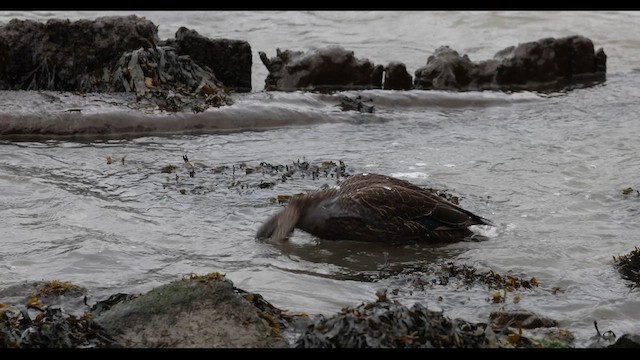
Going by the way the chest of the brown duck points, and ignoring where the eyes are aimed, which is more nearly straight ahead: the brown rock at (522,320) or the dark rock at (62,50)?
the dark rock

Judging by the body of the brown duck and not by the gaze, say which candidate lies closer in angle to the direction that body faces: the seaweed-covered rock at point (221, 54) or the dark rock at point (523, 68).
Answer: the seaweed-covered rock

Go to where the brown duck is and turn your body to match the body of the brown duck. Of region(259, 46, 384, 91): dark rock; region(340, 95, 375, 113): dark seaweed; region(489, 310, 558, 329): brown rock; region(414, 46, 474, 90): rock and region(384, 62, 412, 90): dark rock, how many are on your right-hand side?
4

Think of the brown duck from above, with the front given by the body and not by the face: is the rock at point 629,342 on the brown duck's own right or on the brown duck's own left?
on the brown duck's own left

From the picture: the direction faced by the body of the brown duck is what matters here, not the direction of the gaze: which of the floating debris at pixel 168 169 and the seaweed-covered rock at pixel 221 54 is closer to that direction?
the floating debris

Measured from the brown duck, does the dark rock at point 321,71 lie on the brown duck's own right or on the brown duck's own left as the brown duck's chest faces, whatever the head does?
on the brown duck's own right

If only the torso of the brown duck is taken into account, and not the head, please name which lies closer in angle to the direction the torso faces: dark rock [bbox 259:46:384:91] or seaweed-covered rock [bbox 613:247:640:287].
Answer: the dark rock

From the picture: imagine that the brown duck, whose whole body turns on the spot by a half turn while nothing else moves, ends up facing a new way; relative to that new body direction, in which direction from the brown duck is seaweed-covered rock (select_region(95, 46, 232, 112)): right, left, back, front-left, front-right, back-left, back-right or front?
back-left

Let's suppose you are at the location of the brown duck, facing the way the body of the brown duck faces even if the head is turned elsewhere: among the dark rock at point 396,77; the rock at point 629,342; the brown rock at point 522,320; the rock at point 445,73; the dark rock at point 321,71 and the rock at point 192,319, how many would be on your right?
3

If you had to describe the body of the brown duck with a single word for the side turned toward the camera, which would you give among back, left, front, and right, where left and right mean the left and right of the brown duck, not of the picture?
left

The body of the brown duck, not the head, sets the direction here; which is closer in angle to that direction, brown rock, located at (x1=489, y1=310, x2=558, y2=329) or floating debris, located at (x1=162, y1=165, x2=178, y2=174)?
the floating debris

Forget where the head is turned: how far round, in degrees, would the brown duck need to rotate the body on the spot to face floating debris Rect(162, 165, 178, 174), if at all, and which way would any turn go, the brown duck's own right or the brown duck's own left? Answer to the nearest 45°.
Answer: approximately 45° to the brown duck's own right

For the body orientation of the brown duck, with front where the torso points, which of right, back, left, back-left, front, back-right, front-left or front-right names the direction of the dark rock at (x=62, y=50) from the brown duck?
front-right

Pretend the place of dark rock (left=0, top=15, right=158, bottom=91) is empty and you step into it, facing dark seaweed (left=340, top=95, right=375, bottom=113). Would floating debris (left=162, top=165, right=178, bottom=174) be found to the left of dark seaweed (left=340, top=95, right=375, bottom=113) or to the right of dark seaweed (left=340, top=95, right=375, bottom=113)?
right

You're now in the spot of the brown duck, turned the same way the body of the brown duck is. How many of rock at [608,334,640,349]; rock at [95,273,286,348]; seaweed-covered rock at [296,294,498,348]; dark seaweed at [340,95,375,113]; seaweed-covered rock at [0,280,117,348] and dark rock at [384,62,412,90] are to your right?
2

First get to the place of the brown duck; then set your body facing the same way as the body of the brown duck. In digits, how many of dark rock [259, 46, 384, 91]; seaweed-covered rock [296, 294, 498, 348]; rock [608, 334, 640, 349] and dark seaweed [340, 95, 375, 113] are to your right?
2

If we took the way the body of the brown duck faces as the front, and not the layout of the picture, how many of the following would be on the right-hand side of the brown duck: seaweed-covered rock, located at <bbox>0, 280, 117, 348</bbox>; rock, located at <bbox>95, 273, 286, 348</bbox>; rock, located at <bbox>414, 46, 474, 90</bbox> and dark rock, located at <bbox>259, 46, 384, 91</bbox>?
2

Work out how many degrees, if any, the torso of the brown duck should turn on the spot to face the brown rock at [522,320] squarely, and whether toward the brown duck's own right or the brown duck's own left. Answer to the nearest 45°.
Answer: approximately 135° to the brown duck's own left

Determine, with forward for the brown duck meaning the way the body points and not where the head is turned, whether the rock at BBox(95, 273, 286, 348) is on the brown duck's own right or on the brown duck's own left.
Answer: on the brown duck's own left
